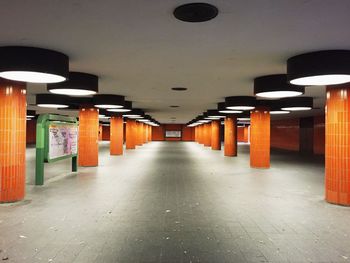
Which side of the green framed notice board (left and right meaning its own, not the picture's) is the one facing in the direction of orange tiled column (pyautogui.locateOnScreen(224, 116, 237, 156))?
left

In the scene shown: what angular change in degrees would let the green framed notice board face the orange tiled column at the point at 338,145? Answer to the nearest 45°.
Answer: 0° — it already faces it

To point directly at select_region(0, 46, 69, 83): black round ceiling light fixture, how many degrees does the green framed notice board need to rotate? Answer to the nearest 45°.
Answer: approximately 45° to its right

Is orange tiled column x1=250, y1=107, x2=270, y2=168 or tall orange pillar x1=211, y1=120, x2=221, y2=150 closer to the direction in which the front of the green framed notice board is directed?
the orange tiled column

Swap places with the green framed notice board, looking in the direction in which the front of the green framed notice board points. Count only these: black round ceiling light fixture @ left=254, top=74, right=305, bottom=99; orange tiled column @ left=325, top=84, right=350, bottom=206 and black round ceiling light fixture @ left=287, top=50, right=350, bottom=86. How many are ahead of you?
3

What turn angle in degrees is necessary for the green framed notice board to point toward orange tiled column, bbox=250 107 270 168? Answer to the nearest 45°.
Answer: approximately 45° to its left

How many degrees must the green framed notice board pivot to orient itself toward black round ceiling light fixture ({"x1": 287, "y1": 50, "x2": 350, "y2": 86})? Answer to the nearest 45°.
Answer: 0° — it already faces it

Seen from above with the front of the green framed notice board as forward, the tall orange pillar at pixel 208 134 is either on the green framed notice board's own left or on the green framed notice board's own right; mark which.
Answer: on the green framed notice board's own left

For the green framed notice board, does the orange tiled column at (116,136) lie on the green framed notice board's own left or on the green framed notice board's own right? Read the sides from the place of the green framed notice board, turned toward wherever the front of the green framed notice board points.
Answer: on the green framed notice board's own left

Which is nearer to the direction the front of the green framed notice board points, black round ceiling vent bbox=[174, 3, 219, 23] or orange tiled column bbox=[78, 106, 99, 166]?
the black round ceiling vent

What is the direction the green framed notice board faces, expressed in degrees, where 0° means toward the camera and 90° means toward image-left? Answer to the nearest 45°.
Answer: approximately 315°

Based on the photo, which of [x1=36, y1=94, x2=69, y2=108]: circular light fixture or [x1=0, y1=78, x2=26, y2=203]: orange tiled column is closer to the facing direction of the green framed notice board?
the orange tiled column

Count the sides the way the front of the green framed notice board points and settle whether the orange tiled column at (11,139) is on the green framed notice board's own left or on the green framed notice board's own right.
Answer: on the green framed notice board's own right
